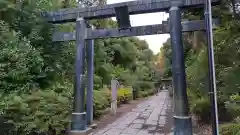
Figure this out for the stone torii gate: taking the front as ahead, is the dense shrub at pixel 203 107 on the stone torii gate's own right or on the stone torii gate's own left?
on the stone torii gate's own left

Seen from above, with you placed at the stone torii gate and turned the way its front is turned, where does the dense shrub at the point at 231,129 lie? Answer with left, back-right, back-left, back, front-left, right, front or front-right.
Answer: front-left

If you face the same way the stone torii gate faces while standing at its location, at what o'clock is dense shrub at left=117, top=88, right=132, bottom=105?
The dense shrub is roughly at 6 o'clock from the stone torii gate.

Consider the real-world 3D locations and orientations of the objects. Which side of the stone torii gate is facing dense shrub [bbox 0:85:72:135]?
right

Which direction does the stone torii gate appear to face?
toward the camera
